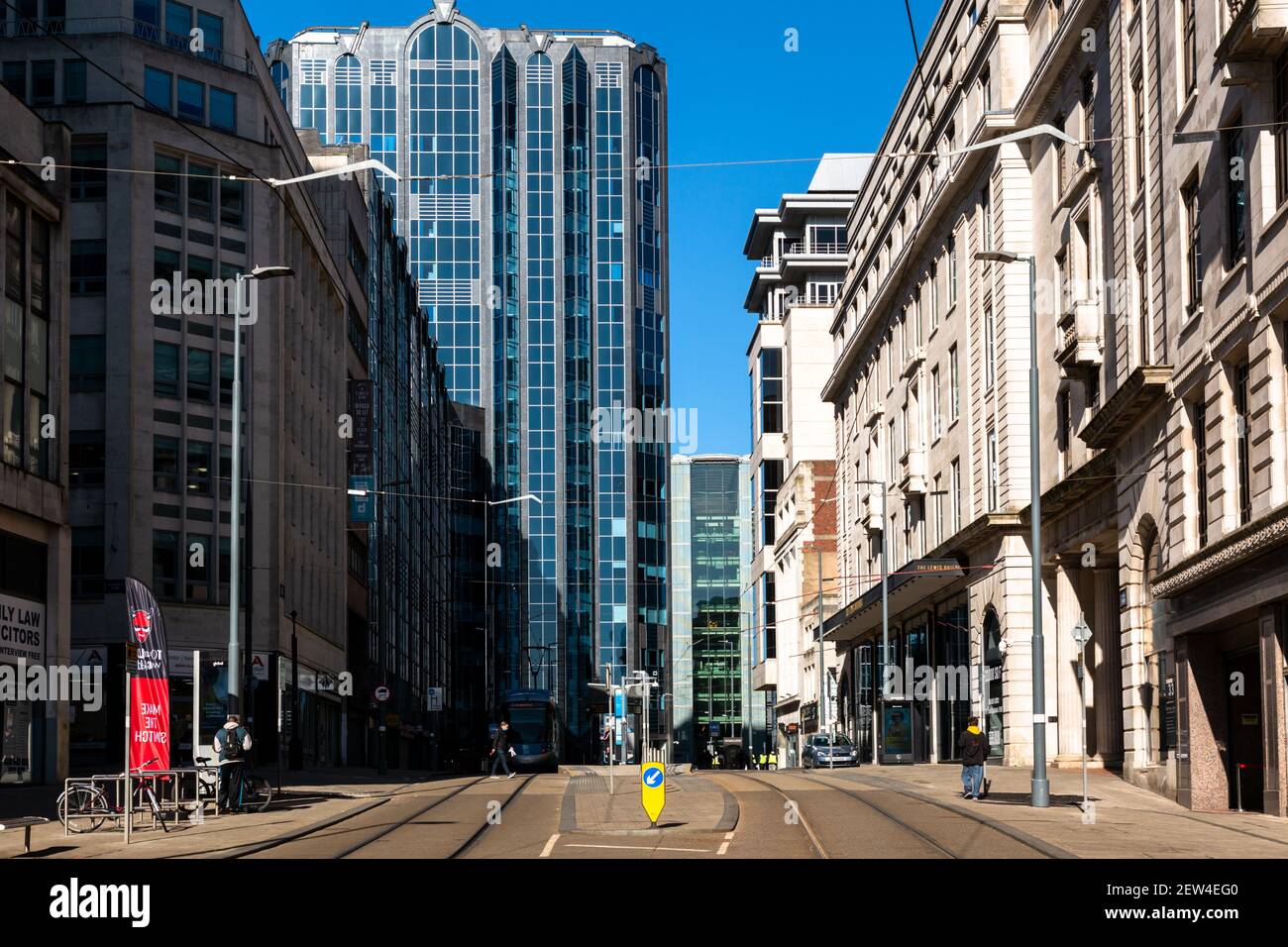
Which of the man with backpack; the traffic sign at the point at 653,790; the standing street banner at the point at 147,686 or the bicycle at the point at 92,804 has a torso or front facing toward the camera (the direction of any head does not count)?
the traffic sign

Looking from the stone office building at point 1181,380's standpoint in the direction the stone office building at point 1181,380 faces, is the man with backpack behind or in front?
in front

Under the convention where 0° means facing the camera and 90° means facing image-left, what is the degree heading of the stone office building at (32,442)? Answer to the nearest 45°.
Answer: approximately 315°

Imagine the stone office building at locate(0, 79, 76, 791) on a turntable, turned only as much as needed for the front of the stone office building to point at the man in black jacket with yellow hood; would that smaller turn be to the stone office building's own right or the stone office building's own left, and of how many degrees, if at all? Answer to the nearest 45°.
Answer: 0° — it already faces them

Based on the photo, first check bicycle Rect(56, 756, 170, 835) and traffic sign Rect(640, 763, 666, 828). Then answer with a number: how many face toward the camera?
1

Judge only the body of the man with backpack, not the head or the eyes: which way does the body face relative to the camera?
away from the camera

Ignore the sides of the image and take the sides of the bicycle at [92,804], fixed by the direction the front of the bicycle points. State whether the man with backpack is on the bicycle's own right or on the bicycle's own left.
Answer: on the bicycle's own left

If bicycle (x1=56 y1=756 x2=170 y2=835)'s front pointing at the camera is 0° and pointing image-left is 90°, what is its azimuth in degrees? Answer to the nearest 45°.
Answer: approximately 270°

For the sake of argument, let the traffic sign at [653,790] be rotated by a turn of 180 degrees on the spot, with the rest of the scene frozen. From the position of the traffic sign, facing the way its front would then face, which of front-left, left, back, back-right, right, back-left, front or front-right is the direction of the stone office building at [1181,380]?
front-right

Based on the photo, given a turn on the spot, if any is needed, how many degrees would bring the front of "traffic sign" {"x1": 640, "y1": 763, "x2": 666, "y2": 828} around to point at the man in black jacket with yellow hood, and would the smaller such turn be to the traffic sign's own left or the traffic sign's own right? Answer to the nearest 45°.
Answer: approximately 135° to the traffic sign's own left

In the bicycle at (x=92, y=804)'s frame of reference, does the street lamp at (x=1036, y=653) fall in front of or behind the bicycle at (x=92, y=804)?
in front
